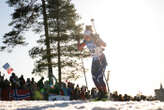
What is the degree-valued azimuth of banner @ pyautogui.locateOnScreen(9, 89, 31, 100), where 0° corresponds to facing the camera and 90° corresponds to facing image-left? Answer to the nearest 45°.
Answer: approximately 0°

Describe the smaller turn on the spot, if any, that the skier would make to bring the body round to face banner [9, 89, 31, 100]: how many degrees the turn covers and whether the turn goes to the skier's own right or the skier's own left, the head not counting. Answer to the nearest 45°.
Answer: approximately 90° to the skier's own right

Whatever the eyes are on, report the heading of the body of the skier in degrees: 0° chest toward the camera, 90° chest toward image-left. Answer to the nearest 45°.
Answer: approximately 45°

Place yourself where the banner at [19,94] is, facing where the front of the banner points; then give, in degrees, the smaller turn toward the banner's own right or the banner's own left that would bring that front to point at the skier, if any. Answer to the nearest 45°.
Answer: approximately 45° to the banner's own left

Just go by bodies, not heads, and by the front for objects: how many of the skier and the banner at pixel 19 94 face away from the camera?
0
